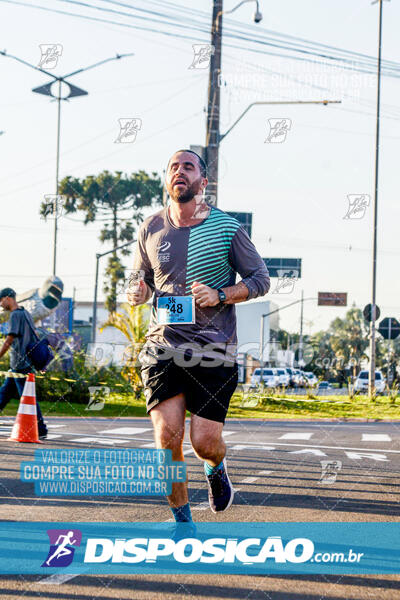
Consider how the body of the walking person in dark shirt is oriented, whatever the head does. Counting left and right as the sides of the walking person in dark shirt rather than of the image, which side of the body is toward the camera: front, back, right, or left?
left
